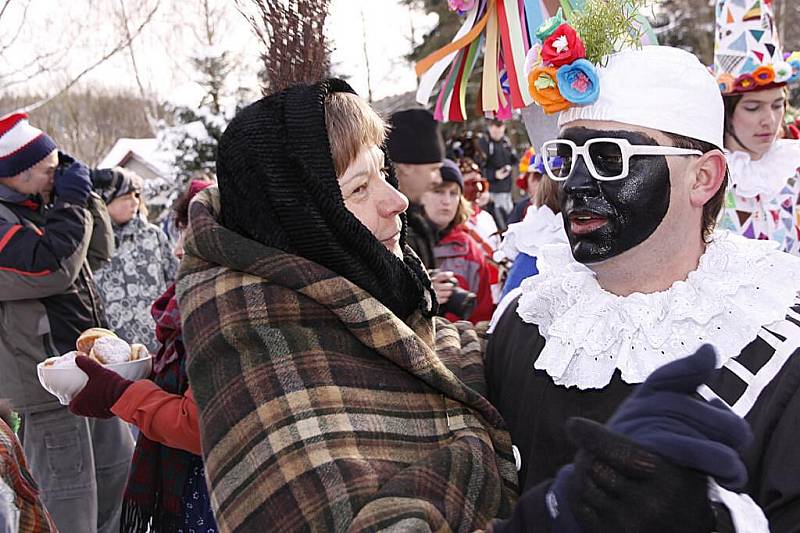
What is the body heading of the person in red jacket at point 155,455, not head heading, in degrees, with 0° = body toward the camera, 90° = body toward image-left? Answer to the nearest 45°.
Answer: approximately 90°

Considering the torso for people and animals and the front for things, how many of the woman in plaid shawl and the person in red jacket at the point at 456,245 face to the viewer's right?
1

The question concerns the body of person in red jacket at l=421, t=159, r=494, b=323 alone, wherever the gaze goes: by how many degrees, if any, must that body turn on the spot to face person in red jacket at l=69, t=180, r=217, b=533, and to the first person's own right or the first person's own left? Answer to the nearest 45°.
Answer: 0° — they already face them

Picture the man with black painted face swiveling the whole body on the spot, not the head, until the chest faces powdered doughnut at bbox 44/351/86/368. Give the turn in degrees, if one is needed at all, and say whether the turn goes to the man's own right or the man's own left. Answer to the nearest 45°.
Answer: approximately 45° to the man's own right

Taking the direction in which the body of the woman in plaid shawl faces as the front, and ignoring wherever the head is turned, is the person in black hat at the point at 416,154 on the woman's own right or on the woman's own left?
on the woman's own left

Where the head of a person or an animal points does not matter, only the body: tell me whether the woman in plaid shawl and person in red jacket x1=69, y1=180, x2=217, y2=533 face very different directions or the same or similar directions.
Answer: very different directions

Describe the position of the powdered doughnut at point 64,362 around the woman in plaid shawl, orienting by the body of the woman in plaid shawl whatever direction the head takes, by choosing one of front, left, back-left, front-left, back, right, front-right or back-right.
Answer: back-left

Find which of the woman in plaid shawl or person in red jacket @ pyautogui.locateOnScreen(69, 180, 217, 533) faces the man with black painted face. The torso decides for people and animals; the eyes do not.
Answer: the woman in plaid shawl

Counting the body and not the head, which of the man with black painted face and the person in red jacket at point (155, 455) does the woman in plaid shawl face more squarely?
the man with black painted face

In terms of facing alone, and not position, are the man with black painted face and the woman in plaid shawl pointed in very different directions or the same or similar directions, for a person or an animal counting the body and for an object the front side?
very different directions

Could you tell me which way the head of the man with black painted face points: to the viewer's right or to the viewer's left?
to the viewer's left

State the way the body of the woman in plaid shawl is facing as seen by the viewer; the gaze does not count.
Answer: to the viewer's right

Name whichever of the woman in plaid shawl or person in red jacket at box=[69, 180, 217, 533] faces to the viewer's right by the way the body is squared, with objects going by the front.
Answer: the woman in plaid shawl
